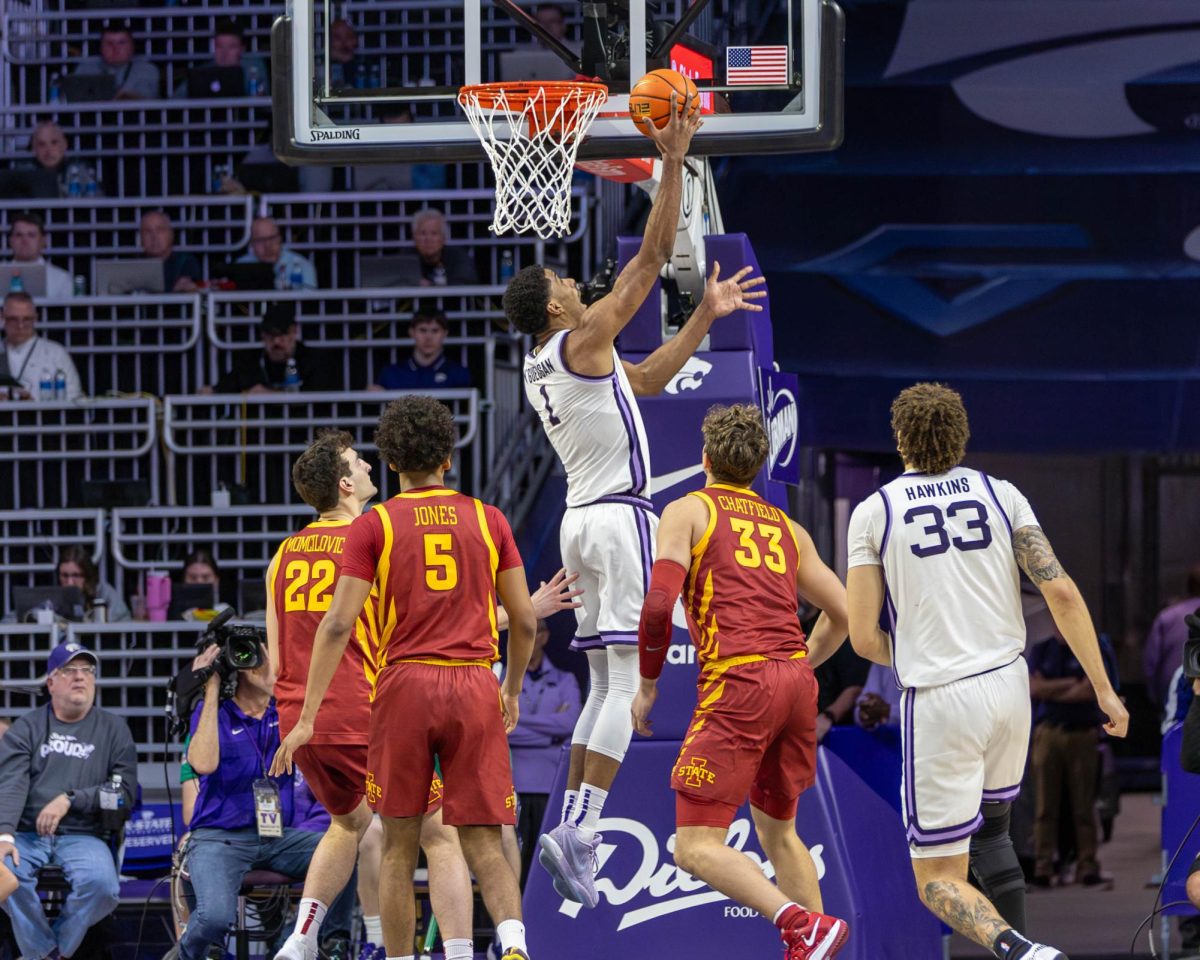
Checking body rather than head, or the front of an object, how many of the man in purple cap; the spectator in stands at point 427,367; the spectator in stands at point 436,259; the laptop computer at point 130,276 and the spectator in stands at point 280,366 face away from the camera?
1

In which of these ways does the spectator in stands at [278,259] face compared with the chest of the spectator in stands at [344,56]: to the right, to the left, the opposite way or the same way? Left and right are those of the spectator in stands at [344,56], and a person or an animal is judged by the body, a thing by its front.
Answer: the same way

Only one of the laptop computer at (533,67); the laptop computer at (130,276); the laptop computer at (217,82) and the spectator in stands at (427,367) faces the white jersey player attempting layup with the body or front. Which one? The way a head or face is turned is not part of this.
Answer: the spectator in stands

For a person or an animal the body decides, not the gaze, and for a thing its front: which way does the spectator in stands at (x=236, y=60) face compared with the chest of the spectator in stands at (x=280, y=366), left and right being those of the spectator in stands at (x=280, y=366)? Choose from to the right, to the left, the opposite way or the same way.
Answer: the same way

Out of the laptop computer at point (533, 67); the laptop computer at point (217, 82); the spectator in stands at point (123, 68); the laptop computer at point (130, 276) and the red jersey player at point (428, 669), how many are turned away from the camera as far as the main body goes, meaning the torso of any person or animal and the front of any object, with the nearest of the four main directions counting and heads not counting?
4

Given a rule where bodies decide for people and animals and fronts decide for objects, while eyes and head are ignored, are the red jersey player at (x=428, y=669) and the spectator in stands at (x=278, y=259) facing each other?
yes

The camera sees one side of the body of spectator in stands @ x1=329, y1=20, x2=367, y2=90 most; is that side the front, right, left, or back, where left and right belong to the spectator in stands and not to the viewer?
front

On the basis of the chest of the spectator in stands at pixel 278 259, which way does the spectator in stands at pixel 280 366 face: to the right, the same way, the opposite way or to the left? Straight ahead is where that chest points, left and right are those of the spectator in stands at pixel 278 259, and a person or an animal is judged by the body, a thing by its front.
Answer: the same way

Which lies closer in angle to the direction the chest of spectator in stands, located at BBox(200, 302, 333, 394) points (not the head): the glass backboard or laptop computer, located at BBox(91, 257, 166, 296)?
the glass backboard

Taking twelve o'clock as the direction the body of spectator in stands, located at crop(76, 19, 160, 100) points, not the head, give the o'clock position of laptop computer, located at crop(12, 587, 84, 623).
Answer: The laptop computer is roughly at 12 o'clock from the spectator in stands.

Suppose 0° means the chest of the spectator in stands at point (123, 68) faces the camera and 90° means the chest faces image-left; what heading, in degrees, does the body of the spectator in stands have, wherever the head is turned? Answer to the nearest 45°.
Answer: approximately 0°

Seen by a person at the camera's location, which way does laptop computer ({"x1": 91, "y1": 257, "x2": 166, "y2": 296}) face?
facing away from the viewer

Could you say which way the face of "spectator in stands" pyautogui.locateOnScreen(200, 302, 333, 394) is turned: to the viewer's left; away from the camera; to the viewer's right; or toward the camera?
toward the camera

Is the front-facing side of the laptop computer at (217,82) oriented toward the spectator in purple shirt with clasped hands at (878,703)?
no

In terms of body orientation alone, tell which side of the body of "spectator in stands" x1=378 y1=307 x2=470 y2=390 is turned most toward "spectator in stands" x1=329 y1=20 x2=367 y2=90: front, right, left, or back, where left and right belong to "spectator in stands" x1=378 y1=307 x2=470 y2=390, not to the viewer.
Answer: back

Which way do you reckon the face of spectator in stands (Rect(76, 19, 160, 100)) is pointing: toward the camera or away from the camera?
toward the camera

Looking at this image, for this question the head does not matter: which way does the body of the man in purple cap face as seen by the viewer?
toward the camera

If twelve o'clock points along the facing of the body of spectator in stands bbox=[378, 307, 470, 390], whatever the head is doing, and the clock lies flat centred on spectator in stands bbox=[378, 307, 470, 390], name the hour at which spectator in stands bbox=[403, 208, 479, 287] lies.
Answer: spectator in stands bbox=[403, 208, 479, 287] is roughly at 6 o'clock from spectator in stands bbox=[378, 307, 470, 390].

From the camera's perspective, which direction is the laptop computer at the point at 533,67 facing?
away from the camera

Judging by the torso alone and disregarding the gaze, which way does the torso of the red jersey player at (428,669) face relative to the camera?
away from the camera

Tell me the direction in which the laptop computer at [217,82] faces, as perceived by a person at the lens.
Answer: facing away from the viewer
